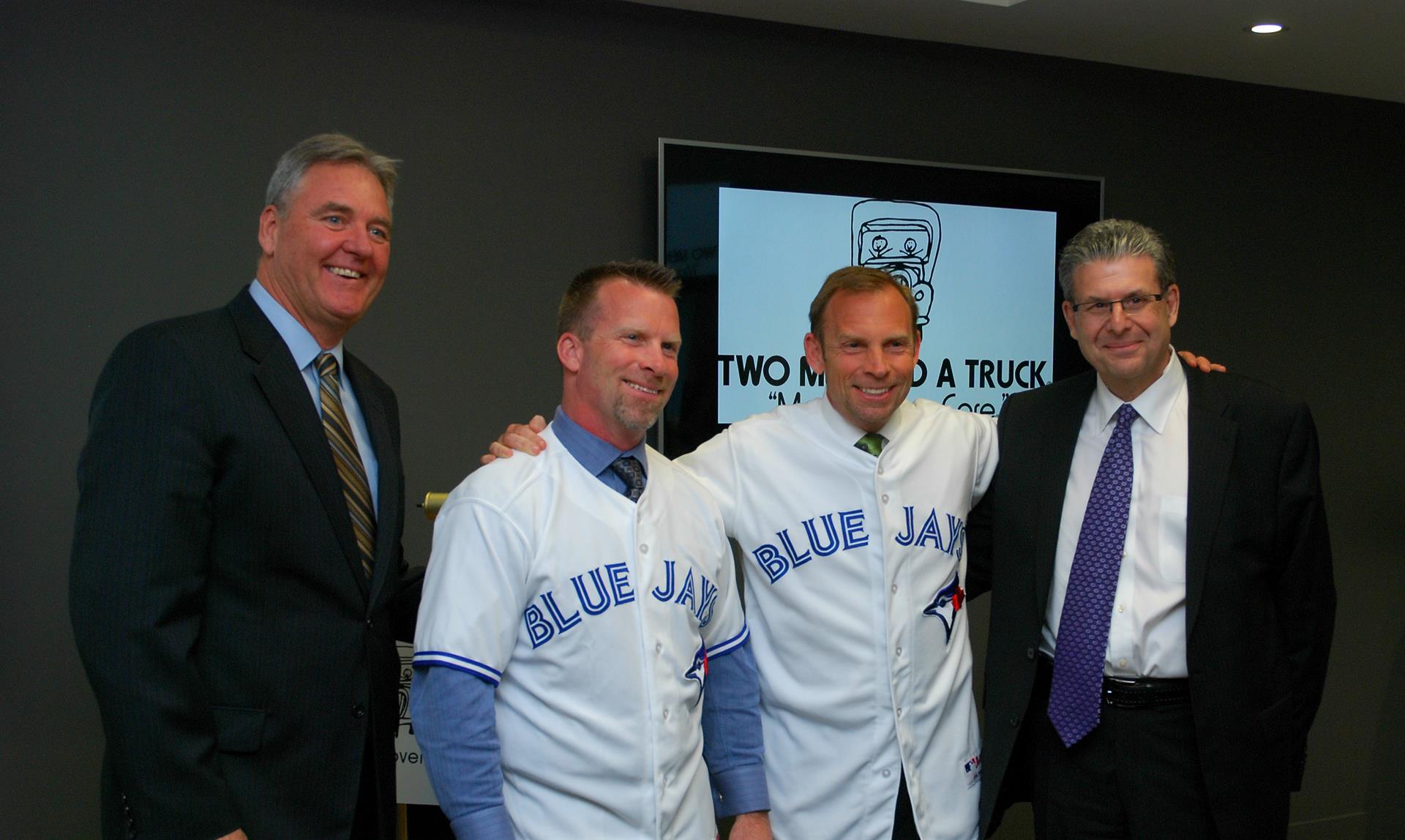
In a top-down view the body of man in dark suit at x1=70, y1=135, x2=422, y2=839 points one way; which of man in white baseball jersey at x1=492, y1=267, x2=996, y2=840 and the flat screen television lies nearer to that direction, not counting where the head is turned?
the man in white baseball jersey

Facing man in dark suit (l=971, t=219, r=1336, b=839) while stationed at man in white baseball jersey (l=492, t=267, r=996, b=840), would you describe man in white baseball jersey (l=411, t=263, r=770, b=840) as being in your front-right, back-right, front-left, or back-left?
back-right

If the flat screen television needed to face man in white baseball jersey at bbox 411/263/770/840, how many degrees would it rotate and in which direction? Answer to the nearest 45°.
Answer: approximately 45° to its right

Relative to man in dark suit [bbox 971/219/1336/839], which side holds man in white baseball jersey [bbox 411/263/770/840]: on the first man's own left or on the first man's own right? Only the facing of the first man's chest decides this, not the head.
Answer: on the first man's own right

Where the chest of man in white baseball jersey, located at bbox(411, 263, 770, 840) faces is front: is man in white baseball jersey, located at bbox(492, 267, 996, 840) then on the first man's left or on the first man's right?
on the first man's left

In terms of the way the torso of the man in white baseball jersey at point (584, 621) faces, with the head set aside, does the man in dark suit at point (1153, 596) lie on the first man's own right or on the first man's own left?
on the first man's own left

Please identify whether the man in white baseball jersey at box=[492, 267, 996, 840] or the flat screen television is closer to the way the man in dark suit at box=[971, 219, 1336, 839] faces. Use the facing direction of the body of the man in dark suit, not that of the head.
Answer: the man in white baseball jersey

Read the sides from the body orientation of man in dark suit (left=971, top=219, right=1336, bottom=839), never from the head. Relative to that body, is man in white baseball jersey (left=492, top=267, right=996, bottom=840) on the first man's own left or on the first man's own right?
on the first man's own right

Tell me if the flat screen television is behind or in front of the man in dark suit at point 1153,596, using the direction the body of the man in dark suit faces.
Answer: behind
